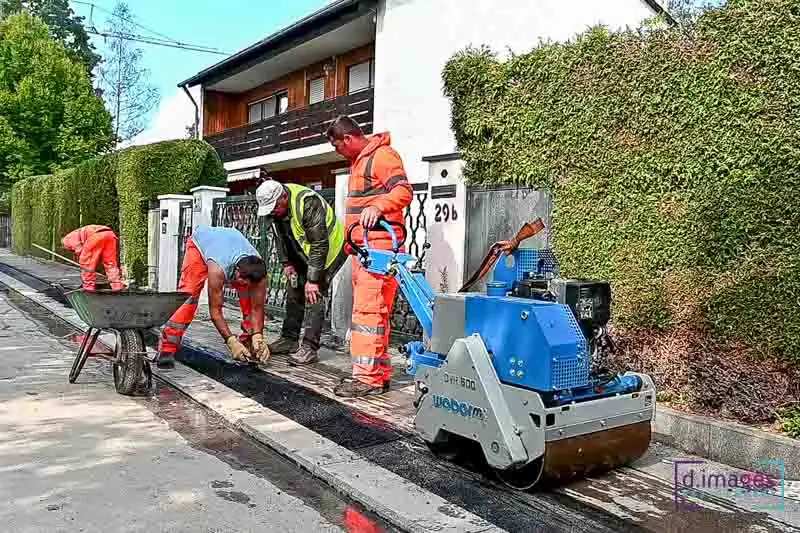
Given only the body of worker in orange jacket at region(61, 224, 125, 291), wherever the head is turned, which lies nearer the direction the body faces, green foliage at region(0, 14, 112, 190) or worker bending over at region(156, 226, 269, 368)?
the green foliage

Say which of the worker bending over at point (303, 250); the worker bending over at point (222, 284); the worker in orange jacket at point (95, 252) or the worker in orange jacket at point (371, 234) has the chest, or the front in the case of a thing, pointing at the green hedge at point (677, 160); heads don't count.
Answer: the worker bending over at point (222, 284)

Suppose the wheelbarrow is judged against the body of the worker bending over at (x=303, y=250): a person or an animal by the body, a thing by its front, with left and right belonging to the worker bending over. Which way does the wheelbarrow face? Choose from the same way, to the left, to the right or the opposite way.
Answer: to the left

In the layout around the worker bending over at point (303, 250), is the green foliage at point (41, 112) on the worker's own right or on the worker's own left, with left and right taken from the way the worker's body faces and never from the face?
on the worker's own right

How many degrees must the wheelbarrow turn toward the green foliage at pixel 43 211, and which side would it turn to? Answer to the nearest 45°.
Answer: approximately 135° to its left

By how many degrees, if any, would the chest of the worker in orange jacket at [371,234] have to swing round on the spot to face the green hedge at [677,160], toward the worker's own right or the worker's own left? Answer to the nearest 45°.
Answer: approximately 180°

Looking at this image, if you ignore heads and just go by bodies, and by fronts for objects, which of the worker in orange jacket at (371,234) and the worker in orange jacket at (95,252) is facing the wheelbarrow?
the worker in orange jacket at (371,234)

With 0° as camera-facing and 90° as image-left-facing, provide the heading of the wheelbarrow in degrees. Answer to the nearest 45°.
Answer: approximately 315°
